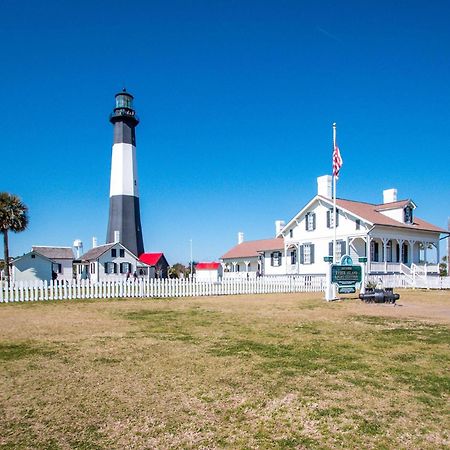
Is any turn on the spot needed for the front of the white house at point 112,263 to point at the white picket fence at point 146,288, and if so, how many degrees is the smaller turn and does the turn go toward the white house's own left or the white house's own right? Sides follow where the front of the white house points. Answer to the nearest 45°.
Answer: approximately 45° to the white house's own left

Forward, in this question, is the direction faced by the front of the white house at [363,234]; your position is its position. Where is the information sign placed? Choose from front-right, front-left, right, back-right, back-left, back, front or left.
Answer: front-right

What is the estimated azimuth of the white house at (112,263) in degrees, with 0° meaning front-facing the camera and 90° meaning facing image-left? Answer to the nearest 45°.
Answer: approximately 45°

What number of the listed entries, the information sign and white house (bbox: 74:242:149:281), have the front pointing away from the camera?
0

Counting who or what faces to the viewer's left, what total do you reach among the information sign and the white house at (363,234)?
0

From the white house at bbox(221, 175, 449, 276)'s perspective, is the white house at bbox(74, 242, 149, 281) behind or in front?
behind

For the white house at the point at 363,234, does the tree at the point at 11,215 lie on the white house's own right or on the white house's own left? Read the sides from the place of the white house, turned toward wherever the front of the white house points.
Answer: on the white house's own right

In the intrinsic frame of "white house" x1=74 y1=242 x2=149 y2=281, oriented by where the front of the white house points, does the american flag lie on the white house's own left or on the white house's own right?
on the white house's own left

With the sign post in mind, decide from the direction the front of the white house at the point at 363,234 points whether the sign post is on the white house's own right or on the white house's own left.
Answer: on the white house's own right

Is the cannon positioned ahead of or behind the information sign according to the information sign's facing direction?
ahead

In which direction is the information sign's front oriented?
toward the camera

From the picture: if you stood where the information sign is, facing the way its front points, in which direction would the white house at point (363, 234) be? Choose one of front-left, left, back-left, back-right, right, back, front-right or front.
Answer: back

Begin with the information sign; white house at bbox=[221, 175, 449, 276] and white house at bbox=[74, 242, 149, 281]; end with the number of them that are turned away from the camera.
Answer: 0
